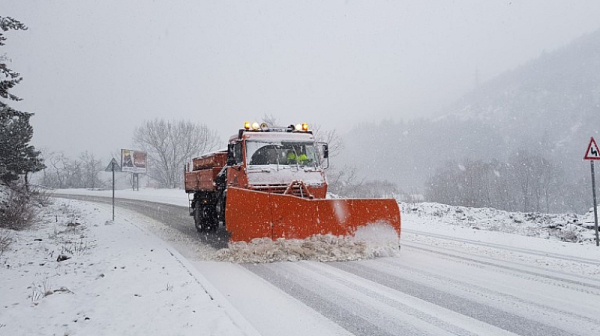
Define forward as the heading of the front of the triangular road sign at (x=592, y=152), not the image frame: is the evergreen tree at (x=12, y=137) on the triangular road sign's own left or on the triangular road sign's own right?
on the triangular road sign's own right

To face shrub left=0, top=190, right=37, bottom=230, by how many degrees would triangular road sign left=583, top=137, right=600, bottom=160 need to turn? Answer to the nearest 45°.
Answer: approximately 45° to its right

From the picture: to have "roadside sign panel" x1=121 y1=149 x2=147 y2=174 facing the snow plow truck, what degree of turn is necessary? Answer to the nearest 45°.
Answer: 0° — it already faces it

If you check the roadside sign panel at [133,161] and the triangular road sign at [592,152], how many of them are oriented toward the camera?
2

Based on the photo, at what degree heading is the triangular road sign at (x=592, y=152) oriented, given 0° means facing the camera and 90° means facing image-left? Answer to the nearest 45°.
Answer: approximately 0°

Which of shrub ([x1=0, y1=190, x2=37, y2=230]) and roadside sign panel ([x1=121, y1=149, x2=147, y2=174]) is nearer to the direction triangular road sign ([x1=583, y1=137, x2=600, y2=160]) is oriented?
the shrub

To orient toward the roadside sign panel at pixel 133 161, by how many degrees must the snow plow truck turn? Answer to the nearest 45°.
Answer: approximately 180°

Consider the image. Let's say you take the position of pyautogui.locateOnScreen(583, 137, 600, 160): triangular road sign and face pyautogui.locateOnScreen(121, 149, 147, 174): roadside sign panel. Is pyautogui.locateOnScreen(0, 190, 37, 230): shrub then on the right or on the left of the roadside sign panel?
left

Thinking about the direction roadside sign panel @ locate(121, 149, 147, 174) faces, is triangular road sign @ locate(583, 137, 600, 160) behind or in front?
in front

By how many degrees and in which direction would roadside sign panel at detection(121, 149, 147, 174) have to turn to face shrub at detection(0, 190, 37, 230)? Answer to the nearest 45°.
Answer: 0° — it already faces it
